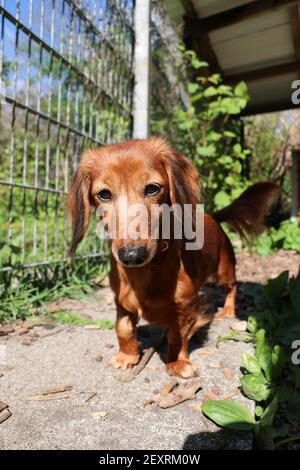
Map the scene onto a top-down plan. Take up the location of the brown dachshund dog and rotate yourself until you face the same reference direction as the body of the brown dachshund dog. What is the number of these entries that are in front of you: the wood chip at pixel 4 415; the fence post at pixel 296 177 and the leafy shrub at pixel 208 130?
1

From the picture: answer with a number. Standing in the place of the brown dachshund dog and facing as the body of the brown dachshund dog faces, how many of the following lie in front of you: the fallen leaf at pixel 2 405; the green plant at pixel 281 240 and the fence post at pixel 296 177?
1

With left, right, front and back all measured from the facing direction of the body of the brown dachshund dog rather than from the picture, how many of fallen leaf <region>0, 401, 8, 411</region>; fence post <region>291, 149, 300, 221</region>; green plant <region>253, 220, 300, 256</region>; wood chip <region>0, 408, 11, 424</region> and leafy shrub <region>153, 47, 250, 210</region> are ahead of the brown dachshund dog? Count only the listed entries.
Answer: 2

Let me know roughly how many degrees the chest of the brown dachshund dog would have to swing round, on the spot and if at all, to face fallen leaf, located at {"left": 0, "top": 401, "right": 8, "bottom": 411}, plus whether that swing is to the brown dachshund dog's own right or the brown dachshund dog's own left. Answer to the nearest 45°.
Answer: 0° — it already faces it

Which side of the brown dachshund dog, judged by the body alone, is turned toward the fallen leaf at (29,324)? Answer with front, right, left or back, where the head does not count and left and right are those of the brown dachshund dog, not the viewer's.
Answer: right

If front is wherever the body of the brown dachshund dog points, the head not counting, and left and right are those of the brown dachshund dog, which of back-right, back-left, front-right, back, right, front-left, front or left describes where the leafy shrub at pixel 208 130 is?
back-right

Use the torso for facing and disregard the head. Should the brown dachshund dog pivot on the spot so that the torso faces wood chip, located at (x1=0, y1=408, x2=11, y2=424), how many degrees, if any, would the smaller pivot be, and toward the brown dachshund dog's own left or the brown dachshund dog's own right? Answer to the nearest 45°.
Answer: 0° — it already faces it

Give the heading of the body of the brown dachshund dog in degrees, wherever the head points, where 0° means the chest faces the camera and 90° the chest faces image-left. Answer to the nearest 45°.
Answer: approximately 45°

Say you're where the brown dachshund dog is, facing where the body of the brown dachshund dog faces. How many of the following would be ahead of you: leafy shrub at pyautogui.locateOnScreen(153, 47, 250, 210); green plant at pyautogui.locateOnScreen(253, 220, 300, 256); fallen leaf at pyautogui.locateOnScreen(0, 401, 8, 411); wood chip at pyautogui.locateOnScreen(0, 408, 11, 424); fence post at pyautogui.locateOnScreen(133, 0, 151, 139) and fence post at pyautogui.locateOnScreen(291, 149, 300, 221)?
2

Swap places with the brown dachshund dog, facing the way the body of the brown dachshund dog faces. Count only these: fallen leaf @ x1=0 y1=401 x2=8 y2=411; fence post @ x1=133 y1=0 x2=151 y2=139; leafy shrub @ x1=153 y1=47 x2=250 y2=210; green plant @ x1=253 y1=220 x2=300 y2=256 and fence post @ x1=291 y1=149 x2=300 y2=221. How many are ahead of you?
1
